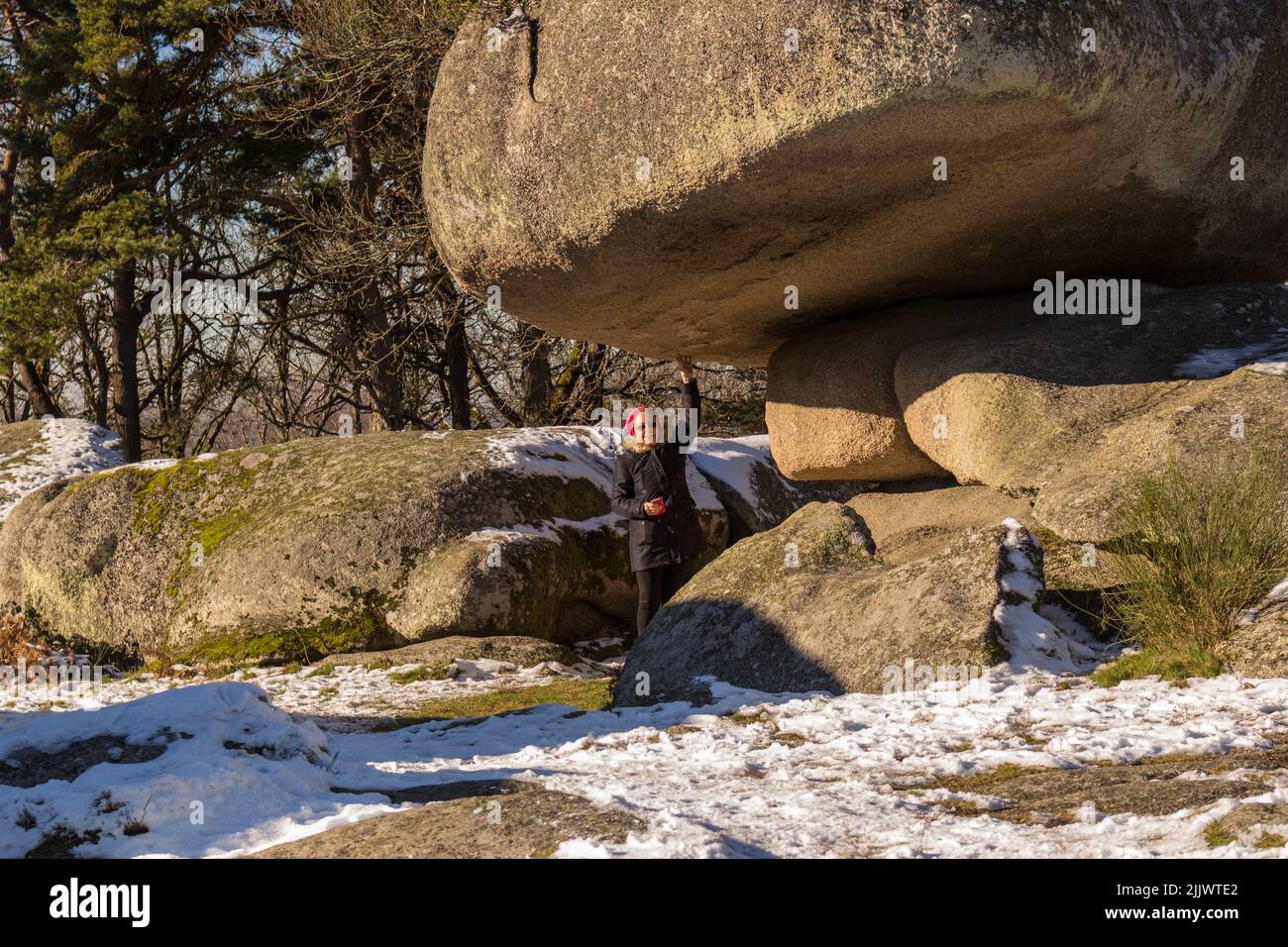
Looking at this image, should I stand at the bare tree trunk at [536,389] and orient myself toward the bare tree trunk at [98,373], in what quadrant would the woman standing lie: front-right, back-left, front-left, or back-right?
back-left

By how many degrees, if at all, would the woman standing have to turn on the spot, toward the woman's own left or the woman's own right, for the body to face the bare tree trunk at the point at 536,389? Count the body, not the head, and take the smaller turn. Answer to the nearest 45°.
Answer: approximately 180°

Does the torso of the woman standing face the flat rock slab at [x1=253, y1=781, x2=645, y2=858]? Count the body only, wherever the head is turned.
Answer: yes

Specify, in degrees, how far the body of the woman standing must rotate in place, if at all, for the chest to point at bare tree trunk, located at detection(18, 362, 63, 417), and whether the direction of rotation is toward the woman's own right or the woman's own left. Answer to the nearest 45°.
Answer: approximately 135° to the woman's own right

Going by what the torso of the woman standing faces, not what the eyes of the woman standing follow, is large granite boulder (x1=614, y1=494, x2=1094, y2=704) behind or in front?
in front

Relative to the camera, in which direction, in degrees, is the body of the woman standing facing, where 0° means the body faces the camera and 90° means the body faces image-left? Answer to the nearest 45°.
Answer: approximately 0°

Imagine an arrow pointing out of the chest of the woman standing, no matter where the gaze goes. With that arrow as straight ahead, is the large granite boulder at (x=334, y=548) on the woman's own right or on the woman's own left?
on the woman's own right

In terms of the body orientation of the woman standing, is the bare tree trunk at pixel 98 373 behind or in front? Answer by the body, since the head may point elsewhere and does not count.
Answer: behind

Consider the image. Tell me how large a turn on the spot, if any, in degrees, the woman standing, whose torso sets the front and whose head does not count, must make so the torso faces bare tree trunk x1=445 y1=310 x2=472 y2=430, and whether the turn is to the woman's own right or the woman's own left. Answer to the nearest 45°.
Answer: approximately 180°
